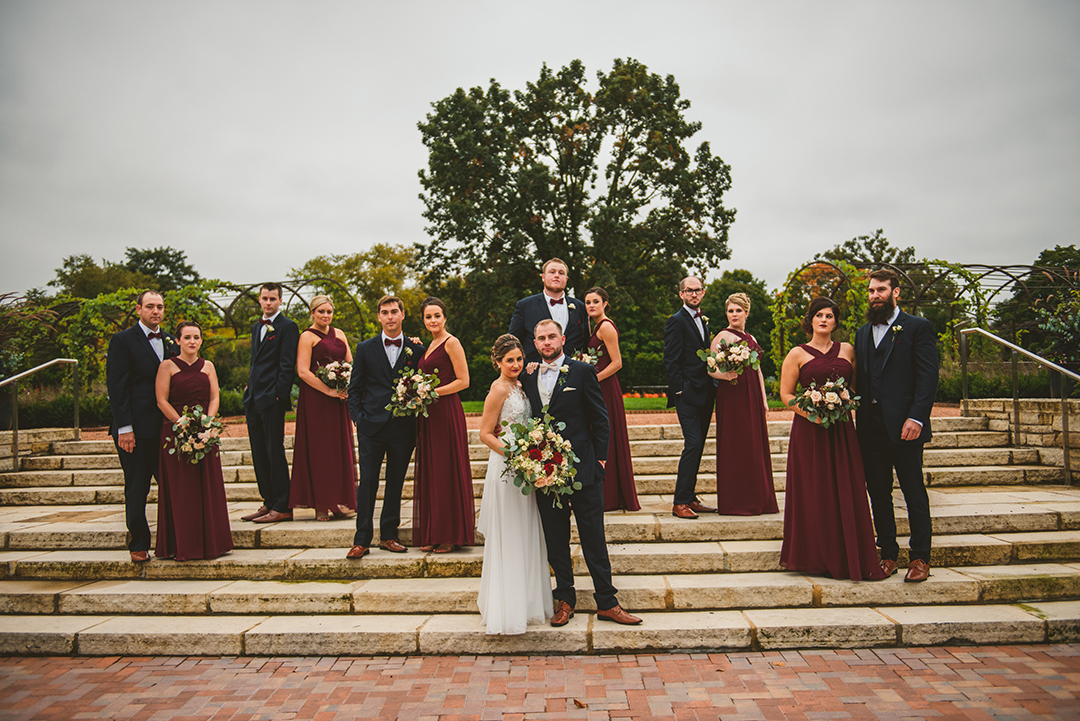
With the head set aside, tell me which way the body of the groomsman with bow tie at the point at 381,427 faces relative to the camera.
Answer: toward the camera

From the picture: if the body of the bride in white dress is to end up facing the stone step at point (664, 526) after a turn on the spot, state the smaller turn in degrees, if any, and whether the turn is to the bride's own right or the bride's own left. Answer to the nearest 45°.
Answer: approximately 90° to the bride's own left

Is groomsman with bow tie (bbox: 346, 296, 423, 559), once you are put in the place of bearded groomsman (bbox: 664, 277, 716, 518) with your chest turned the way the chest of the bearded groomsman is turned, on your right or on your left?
on your right

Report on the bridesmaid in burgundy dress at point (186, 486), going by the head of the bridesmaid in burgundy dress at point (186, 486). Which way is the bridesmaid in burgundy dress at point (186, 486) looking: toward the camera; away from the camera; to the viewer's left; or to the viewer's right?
toward the camera

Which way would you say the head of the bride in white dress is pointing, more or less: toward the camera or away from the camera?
toward the camera

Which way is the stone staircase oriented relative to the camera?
toward the camera

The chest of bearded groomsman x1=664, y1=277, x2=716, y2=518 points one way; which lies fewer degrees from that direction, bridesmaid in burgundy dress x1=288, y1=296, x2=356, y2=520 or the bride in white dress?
the bride in white dress

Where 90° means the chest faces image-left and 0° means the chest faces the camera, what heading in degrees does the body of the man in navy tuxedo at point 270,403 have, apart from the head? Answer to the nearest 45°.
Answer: approximately 45°

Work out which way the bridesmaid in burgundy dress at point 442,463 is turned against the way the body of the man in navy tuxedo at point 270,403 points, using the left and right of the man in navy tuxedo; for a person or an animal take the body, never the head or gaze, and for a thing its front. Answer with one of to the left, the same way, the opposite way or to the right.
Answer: the same way

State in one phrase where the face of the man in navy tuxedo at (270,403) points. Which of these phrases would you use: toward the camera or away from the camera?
toward the camera

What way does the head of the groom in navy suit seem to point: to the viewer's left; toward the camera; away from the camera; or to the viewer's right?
toward the camera

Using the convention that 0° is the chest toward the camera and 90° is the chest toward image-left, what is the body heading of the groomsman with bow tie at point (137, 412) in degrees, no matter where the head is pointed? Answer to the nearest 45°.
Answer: approximately 315°

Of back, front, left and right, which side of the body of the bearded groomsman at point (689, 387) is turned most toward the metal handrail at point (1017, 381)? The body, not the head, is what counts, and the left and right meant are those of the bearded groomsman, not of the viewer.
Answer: left

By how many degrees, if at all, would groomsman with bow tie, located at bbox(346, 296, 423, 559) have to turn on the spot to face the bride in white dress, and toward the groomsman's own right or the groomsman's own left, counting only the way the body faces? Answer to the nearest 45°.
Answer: approximately 45° to the groomsman's own left

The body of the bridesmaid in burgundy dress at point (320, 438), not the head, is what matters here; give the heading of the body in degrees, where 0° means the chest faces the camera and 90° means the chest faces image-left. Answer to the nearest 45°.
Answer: approximately 315°
